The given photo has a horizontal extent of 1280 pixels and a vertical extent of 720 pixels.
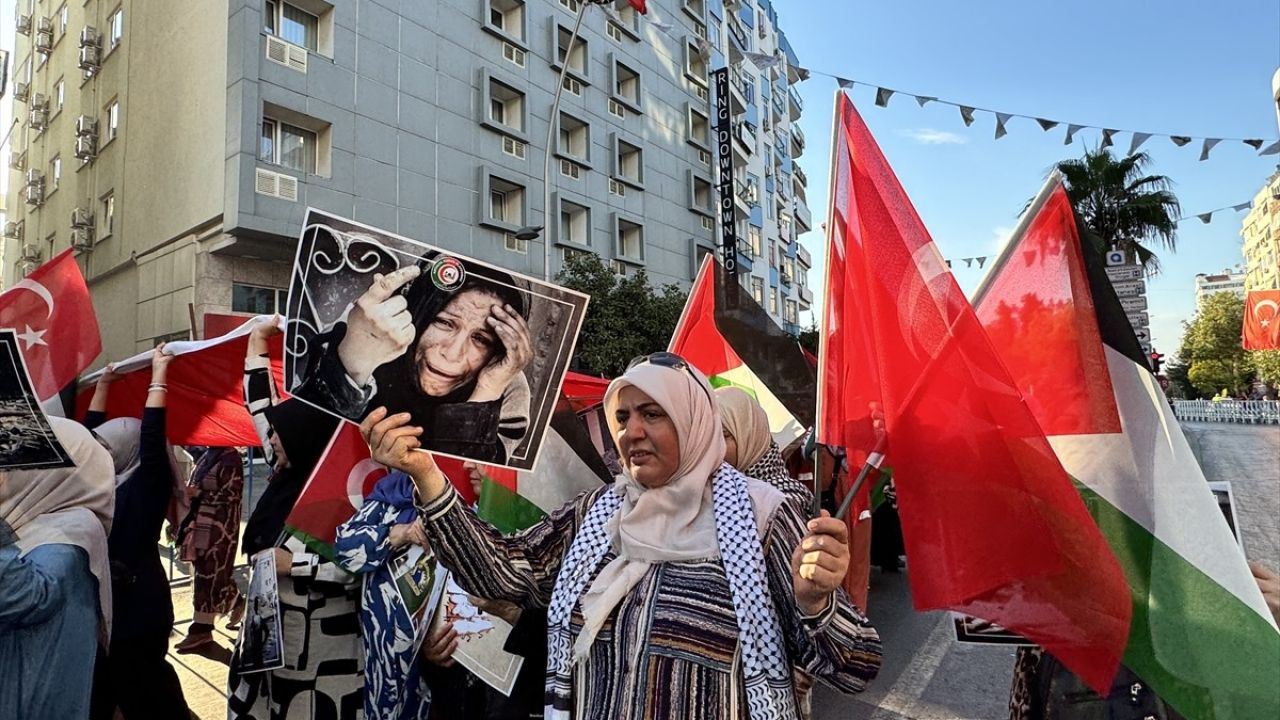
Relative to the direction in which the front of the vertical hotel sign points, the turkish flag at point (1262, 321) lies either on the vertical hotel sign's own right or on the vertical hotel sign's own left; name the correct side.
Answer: on the vertical hotel sign's own left

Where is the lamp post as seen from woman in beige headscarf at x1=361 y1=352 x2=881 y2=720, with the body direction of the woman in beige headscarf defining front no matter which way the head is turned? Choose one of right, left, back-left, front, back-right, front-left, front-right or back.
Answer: back-right

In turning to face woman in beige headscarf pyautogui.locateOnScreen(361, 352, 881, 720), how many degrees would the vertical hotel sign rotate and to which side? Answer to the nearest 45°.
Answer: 0° — it already faces them

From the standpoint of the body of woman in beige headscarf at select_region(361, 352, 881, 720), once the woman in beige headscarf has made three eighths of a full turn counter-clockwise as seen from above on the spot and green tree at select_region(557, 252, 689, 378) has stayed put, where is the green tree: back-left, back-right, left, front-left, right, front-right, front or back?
left

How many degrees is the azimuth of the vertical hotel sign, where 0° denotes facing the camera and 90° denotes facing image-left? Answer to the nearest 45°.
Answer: approximately 0°

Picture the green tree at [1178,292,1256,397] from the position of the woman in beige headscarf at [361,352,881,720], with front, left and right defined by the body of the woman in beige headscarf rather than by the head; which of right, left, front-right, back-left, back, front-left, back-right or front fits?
back

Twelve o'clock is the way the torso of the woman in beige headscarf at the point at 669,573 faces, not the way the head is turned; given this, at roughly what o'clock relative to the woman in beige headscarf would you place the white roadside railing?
The white roadside railing is roughly at 6 o'clock from the woman in beige headscarf.

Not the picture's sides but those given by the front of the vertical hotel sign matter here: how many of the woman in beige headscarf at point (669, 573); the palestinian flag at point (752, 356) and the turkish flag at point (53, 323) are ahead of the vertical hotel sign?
3

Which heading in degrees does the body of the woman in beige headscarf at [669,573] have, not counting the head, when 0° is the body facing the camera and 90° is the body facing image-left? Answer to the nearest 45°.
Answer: approximately 45°

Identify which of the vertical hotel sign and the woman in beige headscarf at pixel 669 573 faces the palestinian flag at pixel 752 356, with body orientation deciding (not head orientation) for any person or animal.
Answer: the vertical hotel sign

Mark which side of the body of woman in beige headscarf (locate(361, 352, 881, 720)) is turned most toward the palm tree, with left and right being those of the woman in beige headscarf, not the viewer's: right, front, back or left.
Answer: back

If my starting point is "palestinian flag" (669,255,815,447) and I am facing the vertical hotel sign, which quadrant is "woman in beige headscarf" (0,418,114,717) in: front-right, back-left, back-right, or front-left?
back-left

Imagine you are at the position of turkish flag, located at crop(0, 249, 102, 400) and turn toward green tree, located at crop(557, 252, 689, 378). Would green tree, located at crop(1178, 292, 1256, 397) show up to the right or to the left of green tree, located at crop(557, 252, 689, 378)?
right
